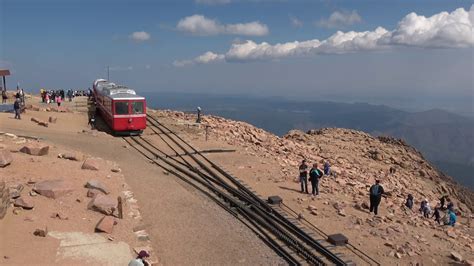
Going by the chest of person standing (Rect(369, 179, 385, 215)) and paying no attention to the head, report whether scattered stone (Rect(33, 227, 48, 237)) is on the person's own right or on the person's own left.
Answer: on the person's own left

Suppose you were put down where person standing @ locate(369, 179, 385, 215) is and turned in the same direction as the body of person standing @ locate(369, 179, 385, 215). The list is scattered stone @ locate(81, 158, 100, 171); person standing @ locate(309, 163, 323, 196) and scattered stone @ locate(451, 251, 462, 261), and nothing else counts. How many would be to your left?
2

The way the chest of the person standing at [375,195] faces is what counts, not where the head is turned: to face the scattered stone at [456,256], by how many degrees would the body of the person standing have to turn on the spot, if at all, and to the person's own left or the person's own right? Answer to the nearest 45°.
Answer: approximately 135° to the person's own right

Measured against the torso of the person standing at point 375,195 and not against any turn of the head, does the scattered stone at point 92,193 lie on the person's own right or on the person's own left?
on the person's own left

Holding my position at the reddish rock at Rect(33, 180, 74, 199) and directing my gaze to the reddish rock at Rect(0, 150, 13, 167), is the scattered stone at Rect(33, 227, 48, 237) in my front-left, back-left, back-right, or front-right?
back-left

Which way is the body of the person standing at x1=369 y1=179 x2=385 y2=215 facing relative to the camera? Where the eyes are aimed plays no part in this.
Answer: away from the camera

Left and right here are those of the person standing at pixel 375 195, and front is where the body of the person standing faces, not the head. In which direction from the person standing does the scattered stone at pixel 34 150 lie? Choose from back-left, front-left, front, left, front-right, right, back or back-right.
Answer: left

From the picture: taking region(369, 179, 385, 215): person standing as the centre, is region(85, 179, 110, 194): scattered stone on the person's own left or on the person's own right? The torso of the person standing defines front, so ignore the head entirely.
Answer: on the person's own left

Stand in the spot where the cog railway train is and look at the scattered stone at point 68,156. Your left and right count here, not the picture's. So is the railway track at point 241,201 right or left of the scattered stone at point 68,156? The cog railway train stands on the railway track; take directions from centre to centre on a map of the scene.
left

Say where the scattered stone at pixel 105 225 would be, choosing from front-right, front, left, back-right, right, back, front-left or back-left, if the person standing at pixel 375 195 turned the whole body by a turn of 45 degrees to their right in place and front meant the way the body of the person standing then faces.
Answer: back

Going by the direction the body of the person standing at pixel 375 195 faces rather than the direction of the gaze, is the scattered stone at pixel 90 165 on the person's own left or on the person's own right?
on the person's own left

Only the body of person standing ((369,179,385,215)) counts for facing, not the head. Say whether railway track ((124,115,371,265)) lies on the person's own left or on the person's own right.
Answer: on the person's own left

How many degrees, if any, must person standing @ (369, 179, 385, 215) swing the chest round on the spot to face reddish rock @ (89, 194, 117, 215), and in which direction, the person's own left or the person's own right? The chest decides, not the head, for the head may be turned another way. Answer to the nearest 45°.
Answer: approximately 135° to the person's own left

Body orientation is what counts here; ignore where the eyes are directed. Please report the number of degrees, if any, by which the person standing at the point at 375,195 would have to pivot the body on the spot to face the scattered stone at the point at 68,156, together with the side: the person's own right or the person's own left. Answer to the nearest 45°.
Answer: approximately 90° to the person's own left
